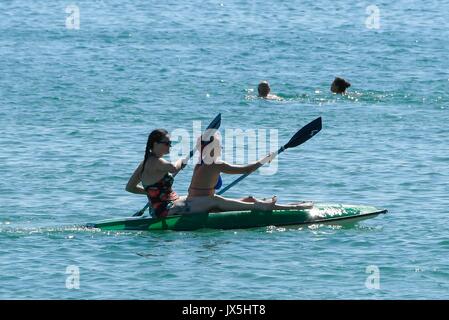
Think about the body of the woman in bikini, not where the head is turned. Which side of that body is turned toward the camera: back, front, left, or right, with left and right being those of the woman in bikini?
right

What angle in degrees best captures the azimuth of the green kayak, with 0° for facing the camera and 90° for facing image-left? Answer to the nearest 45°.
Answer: approximately 270°
